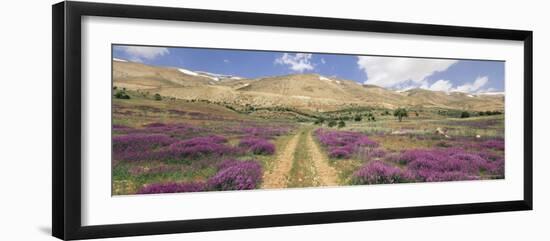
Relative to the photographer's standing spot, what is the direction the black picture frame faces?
facing the viewer and to the right of the viewer
